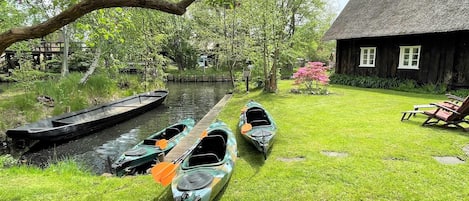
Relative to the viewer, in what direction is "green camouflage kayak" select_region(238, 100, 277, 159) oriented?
toward the camera

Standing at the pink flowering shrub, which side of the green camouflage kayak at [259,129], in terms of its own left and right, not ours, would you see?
back

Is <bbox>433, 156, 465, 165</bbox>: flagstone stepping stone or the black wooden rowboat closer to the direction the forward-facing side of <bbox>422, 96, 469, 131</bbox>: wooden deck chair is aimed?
the black wooden rowboat

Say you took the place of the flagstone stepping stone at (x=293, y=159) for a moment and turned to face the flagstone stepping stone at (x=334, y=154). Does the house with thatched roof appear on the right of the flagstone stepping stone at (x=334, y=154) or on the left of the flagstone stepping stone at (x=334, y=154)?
left

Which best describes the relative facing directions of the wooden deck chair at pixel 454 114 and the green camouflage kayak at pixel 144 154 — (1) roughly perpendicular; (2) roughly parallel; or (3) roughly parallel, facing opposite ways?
roughly perpendicular

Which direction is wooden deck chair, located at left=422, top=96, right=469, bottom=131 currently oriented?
to the viewer's left

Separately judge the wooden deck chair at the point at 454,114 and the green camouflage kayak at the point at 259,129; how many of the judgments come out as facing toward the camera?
1

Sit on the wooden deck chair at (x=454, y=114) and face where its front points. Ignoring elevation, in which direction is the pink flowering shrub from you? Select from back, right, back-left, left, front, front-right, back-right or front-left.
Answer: front-right

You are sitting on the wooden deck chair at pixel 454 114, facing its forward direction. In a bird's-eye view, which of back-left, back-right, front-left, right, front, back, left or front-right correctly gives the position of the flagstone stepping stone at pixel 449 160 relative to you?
left
